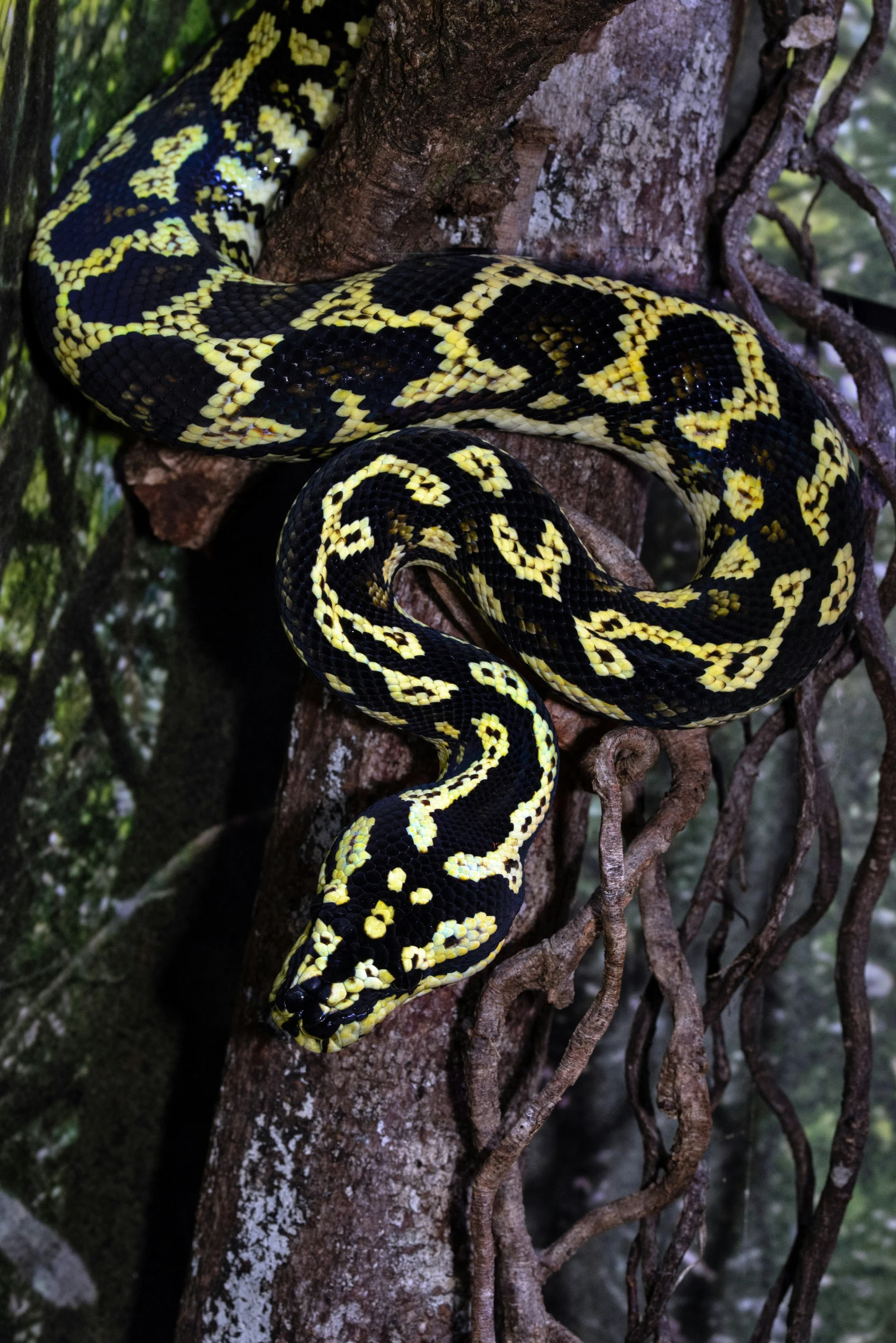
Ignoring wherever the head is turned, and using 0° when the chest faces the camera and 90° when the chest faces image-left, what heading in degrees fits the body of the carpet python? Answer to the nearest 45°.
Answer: approximately 45°
